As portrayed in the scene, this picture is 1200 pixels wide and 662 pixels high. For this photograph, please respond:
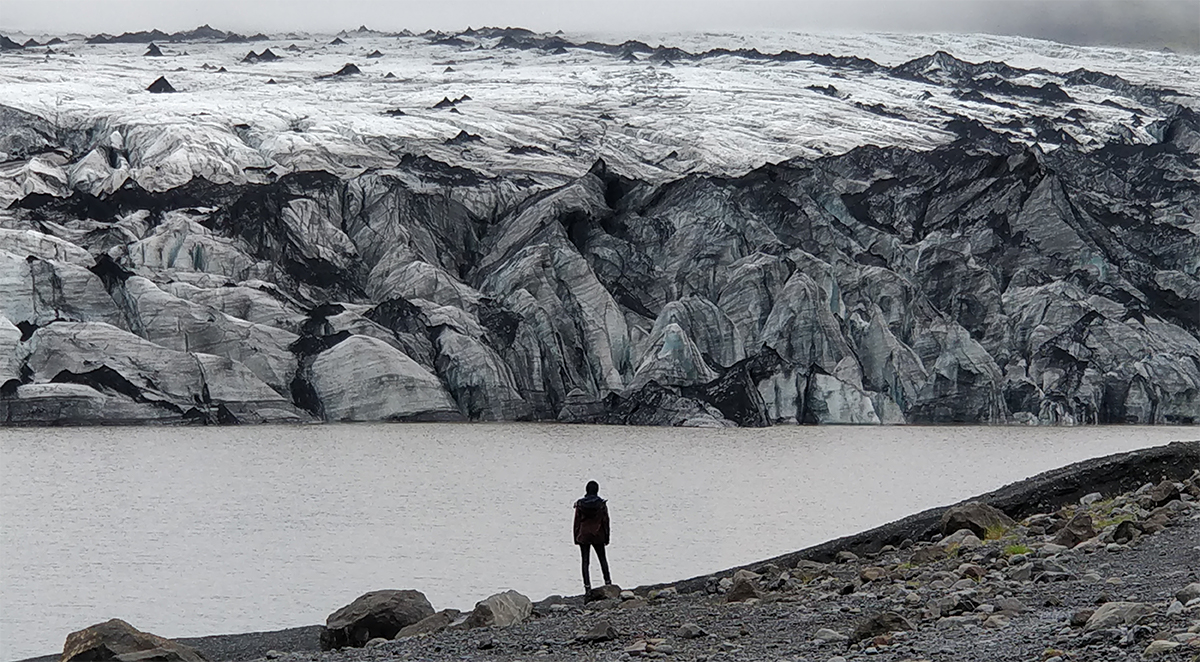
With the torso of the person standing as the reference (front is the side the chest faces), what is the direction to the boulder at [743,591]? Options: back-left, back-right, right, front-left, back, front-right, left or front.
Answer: back-right

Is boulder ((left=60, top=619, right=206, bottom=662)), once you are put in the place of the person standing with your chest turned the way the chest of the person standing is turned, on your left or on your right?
on your left

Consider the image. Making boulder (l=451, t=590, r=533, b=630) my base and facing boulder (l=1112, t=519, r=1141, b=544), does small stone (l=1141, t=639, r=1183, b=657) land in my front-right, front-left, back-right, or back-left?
front-right

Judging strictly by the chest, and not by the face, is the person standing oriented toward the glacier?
yes

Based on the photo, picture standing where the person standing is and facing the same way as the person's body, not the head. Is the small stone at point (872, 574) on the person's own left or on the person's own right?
on the person's own right

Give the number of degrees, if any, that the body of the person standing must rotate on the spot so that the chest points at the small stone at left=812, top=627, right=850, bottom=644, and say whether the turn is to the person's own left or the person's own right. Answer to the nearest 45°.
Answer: approximately 180°

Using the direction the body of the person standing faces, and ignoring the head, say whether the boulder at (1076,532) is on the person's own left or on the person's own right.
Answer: on the person's own right

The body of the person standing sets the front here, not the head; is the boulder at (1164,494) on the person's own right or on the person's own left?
on the person's own right

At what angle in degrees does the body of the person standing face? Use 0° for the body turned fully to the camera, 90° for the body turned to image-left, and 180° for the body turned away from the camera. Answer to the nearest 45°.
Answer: approximately 180°

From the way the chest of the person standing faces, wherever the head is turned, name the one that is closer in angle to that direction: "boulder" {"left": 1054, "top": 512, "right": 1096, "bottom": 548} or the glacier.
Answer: the glacier

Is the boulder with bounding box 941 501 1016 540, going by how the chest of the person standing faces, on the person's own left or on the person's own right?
on the person's own right

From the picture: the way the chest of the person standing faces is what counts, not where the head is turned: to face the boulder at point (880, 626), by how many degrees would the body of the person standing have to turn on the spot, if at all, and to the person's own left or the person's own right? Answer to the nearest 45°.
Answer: approximately 180°

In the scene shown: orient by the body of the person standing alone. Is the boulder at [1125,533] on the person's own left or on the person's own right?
on the person's own right

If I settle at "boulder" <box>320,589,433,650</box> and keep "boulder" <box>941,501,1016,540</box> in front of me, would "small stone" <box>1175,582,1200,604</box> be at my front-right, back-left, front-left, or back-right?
front-right
